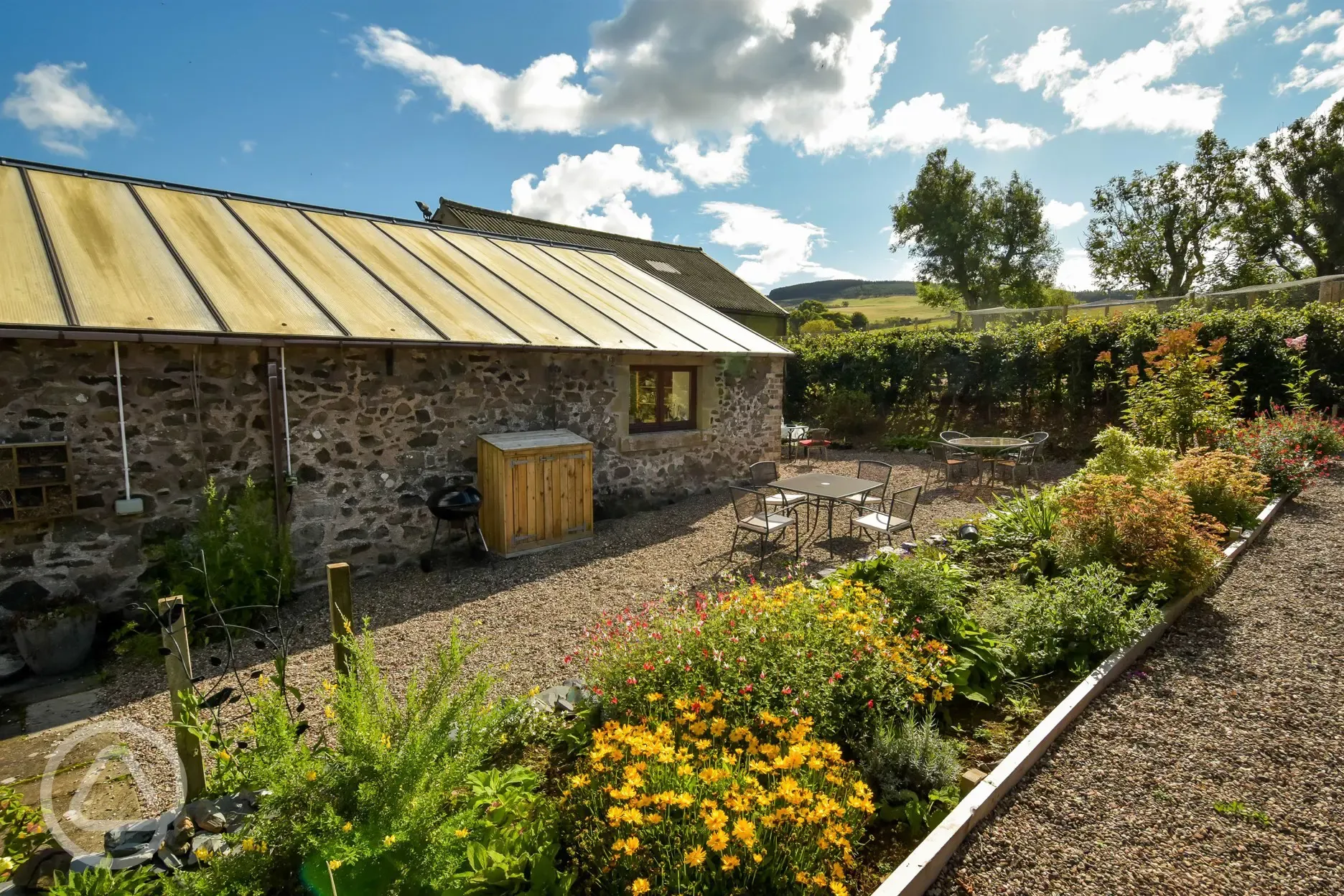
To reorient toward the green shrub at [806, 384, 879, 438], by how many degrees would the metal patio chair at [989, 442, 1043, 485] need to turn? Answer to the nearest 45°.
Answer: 0° — it already faces it

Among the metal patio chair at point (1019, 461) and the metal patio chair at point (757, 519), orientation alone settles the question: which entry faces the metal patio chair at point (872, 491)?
the metal patio chair at point (757, 519)

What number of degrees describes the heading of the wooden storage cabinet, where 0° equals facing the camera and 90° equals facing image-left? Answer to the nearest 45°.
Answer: approximately 315°

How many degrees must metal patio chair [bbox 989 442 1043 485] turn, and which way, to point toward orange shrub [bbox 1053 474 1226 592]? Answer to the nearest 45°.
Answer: approximately 135° to its left

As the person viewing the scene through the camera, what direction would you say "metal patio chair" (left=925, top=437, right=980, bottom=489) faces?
facing away from the viewer and to the right of the viewer

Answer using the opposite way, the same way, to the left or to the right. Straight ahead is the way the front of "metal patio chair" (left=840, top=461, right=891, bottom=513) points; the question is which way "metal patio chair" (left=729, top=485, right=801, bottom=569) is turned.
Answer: the opposite way

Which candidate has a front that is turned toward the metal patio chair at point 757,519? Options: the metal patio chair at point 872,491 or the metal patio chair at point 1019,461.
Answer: the metal patio chair at point 872,491

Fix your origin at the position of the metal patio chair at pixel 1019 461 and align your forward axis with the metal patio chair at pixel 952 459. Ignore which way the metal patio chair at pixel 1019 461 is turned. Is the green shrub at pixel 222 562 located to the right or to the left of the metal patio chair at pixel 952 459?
left

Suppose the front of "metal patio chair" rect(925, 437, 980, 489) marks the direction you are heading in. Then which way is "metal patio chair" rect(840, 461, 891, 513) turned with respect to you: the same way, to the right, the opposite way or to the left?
the opposite way

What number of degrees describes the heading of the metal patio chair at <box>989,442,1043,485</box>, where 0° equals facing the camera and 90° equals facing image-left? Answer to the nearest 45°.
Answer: approximately 135°

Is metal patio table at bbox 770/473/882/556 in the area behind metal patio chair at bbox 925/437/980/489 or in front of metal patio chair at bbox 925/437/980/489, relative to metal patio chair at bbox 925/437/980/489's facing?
behind
